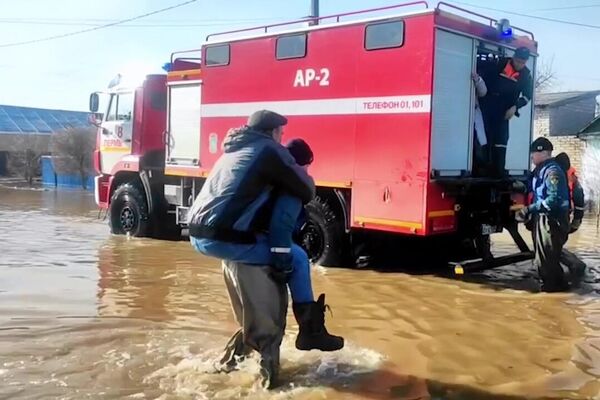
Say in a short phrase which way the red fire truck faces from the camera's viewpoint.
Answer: facing away from the viewer and to the left of the viewer

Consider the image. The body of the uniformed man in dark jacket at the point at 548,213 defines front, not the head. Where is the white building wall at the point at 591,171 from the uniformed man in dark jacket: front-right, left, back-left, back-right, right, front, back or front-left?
right

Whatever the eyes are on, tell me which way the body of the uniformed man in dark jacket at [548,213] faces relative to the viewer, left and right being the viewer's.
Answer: facing to the left of the viewer

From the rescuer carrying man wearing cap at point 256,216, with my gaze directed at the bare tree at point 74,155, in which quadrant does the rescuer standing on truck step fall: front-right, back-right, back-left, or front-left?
front-right

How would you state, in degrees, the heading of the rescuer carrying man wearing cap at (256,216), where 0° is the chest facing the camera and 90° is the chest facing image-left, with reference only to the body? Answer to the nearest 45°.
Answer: approximately 225°

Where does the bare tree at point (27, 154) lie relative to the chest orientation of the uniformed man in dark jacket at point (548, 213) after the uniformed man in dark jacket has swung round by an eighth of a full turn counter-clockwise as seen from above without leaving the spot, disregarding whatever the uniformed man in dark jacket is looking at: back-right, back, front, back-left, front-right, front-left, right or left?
right

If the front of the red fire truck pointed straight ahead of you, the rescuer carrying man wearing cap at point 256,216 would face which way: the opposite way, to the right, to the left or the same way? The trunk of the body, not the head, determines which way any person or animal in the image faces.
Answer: to the right

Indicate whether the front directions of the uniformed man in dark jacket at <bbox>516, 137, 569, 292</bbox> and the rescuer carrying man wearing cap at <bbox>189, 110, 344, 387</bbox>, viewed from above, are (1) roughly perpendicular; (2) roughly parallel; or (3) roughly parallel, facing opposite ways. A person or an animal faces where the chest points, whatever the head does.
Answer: roughly perpendicular

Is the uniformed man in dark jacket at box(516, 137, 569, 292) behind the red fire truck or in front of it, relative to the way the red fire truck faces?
behind

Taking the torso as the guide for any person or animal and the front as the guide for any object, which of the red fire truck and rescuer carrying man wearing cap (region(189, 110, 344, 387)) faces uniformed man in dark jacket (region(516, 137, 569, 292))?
the rescuer carrying man wearing cap

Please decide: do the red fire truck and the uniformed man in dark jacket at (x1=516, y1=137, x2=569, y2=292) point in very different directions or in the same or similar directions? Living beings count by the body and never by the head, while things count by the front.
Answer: same or similar directions

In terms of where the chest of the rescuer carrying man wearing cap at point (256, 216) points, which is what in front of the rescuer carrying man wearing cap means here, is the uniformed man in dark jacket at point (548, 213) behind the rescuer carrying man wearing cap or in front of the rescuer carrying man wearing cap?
in front

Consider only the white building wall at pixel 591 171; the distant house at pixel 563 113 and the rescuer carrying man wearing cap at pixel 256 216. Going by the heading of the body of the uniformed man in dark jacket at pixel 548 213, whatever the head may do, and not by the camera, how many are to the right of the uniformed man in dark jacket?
2
